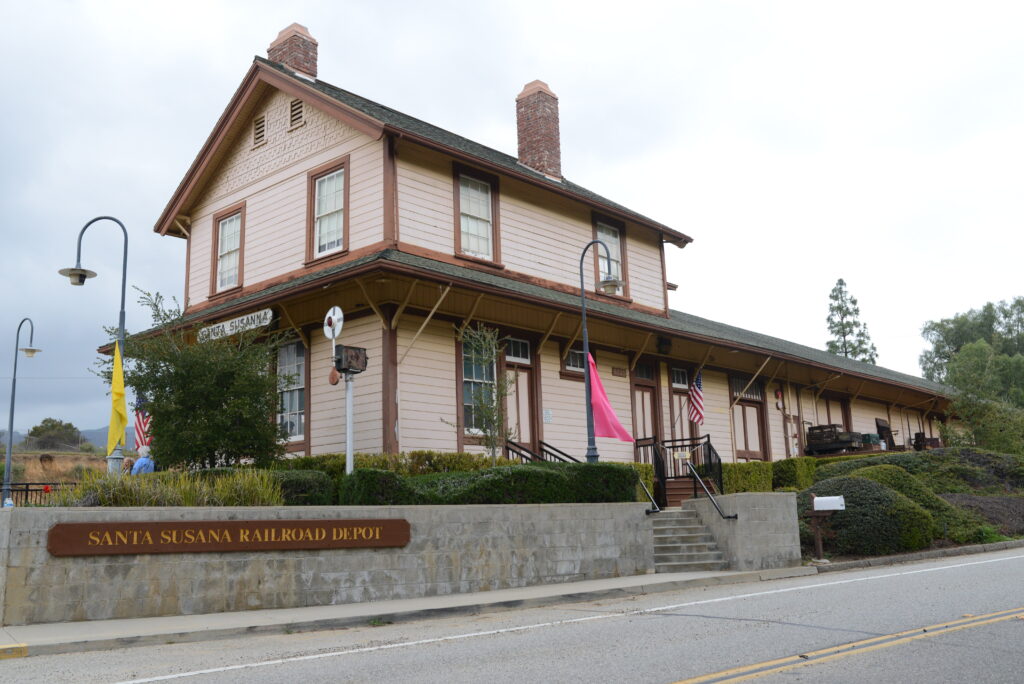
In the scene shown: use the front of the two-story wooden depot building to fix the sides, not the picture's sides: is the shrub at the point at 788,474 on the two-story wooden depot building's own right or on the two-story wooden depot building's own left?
on the two-story wooden depot building's own left

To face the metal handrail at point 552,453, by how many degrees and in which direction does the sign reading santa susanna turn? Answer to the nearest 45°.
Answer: approximately 135° to its left

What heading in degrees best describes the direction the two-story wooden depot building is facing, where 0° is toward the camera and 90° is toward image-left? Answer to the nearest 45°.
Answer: approximately 315°

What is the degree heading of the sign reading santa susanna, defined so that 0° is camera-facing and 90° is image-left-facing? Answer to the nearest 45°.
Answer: approximately 45°

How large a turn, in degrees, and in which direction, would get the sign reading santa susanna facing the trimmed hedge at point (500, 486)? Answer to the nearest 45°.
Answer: approximately 90° to its left

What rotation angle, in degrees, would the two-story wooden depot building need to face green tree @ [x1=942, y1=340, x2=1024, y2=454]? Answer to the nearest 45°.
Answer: approximately 90° to its left

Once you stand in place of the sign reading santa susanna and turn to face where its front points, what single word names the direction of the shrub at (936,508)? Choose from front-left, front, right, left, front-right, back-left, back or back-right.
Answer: back-left

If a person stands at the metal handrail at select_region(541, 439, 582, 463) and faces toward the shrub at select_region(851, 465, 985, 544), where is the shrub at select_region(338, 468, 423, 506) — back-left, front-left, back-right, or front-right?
back-right

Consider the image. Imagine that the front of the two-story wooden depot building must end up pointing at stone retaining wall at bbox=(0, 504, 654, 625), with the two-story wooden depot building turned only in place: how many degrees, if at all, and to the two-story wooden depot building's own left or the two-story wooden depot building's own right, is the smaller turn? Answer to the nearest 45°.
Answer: approximately 45° to the two-story wooden depot building's own right

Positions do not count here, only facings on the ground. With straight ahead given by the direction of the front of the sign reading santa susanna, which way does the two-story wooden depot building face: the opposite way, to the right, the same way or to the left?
to the left
